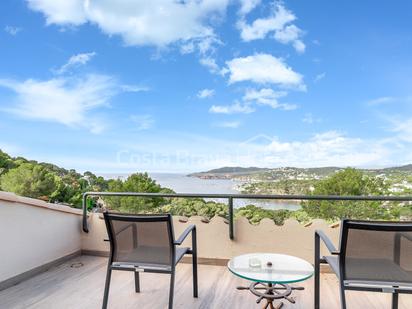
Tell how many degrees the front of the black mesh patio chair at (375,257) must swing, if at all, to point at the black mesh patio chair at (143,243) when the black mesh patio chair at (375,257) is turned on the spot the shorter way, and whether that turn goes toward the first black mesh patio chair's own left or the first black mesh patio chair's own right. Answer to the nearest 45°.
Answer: approximately 45° to the first black mesh patio chair's own left

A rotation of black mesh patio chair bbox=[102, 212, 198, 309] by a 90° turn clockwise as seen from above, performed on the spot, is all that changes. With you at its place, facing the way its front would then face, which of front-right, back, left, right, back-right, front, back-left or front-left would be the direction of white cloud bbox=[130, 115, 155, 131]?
back-left

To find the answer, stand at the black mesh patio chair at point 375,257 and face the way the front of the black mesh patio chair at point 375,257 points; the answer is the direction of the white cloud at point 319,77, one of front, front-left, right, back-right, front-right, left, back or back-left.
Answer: front-right

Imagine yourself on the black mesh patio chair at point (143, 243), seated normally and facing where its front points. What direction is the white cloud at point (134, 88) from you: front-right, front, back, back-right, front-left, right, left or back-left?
front-left

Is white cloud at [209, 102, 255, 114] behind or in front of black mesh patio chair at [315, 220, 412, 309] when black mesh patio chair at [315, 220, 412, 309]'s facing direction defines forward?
in front

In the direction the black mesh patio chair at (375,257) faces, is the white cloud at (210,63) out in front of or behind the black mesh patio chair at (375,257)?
in front

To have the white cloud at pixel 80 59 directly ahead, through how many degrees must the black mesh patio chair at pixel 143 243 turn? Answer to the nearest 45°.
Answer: approximately 45° to its left

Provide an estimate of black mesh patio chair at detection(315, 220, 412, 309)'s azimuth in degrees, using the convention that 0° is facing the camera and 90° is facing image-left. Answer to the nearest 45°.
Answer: approximately 135°

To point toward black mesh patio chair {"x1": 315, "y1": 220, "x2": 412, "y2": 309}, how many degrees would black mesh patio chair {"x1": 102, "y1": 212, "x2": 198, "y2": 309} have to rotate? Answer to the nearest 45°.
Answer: approximately 90° to its right

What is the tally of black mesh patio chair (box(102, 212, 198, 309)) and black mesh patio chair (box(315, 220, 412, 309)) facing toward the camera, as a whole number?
0

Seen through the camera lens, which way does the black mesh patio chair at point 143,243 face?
facing away from the viewer and to the right of the viewer
